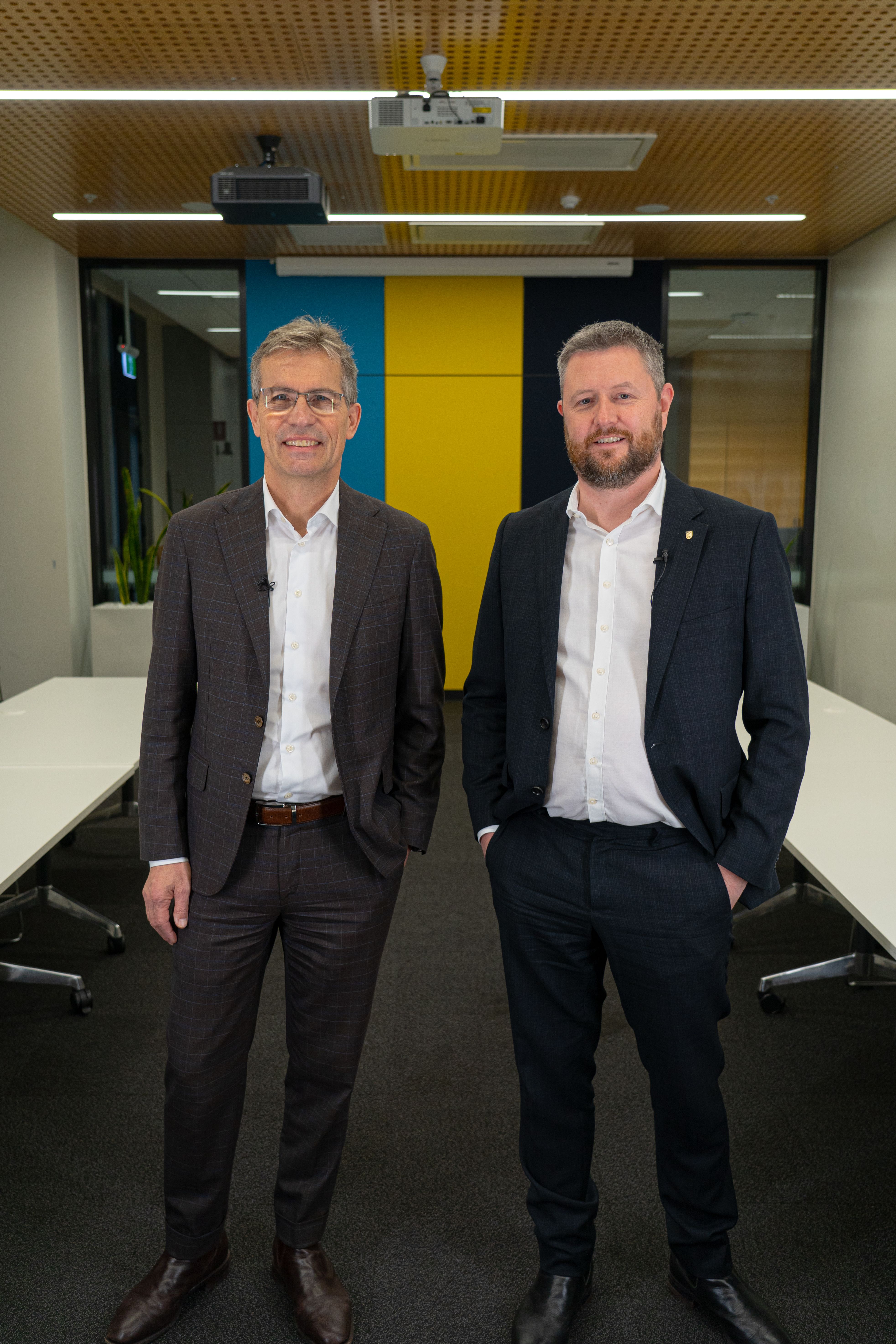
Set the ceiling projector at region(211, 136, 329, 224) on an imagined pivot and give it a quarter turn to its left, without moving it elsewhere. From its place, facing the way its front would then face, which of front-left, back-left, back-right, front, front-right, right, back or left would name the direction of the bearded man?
left

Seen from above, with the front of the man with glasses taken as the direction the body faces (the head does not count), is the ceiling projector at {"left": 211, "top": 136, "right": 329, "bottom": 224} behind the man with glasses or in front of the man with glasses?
behind

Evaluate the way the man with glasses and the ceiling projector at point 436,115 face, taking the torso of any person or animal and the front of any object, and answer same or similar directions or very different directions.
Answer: very different directions

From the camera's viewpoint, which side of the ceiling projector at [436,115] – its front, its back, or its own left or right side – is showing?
back

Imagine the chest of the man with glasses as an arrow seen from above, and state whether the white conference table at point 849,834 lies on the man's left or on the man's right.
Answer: on the man's left

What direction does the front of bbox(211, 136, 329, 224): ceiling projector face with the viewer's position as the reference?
facing away from the viewer

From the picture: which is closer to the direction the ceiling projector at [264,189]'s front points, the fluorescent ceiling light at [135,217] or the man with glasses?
the fluorescent ceiling light

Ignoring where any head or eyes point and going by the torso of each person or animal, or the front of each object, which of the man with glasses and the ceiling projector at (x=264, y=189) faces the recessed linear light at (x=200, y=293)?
the ceiling projector

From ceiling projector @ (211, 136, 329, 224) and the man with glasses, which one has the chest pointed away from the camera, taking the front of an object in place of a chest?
the ceiling projector
